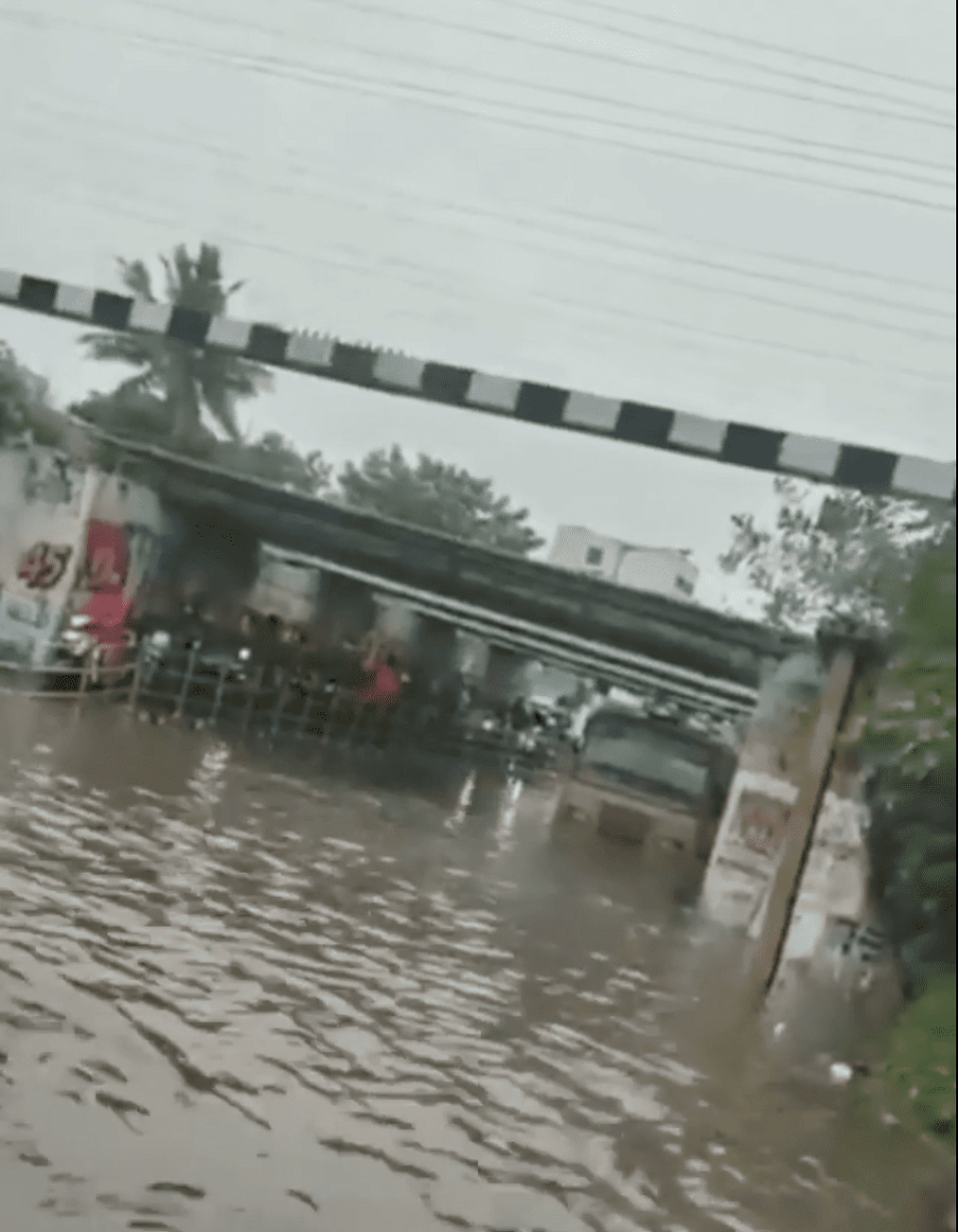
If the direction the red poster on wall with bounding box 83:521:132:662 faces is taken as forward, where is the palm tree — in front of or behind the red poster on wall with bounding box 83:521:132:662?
behind

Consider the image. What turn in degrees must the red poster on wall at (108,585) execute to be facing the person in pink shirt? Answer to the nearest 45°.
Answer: approximately 135° to its left

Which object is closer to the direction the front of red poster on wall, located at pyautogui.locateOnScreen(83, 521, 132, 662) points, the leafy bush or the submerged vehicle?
the leafy bush

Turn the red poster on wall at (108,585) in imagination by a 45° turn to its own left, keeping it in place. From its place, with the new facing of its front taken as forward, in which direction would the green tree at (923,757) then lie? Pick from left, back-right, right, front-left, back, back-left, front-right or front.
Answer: front-right

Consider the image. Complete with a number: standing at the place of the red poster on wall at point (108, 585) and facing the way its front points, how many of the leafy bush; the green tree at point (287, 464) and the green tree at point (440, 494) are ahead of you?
1

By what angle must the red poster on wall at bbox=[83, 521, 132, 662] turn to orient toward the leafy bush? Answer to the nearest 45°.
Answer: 0° — it already faces it

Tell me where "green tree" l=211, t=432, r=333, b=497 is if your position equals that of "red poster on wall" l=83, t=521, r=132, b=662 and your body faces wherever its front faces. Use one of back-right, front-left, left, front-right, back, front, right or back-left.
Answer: back

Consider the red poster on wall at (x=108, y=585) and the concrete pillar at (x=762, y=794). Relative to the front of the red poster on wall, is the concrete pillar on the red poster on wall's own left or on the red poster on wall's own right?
on the red poster on wall's own left

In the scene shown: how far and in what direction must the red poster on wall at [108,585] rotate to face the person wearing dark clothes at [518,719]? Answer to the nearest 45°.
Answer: approximately 135° to its left

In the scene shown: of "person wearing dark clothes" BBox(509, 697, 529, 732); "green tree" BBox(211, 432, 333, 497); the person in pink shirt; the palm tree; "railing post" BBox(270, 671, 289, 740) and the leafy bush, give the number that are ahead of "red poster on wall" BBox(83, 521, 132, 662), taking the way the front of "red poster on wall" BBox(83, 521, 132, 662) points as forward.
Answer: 1

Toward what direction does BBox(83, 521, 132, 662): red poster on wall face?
toward the camera

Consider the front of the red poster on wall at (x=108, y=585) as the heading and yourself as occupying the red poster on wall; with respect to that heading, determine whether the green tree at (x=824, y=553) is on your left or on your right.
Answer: on your left
